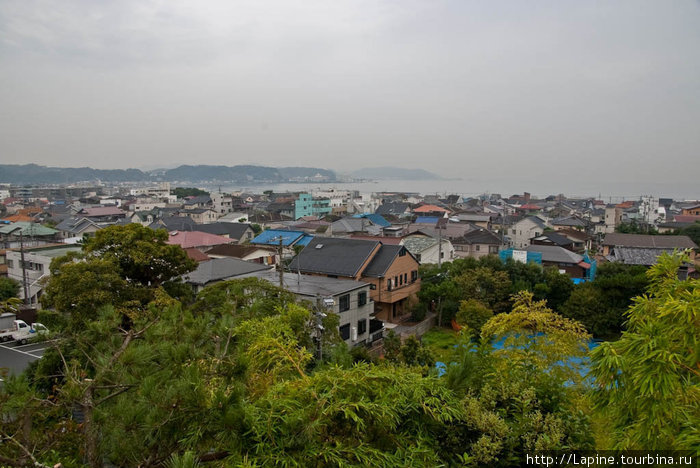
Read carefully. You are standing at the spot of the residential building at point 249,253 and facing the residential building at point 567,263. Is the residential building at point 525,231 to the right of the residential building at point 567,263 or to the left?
left

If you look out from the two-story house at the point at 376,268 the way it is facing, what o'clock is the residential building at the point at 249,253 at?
The residential building is roughly at 6 o'clock from the two-story house.

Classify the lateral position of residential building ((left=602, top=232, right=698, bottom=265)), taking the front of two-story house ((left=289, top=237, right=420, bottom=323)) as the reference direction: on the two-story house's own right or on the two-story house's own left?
on the two-story house's own left

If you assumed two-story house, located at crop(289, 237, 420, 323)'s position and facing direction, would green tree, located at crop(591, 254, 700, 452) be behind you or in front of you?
in front

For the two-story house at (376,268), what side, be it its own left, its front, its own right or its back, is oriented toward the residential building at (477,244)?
left

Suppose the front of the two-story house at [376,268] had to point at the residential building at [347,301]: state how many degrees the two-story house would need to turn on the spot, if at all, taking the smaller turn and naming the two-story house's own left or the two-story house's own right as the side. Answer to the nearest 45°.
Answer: approximately 45° to the two-story house's own right

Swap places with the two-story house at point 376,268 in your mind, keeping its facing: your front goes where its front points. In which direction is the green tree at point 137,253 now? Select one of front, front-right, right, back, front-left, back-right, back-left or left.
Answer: right

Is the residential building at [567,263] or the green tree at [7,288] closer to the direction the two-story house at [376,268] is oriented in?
the residential building

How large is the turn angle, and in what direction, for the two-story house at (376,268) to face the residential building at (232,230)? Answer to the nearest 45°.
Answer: approximately 180°

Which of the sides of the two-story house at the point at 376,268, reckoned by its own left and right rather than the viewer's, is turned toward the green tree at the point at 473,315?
front

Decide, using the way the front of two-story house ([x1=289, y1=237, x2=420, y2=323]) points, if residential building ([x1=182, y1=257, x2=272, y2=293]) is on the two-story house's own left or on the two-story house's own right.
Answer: on the two-story house's own right

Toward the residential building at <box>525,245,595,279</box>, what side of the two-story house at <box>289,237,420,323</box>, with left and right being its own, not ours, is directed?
left
